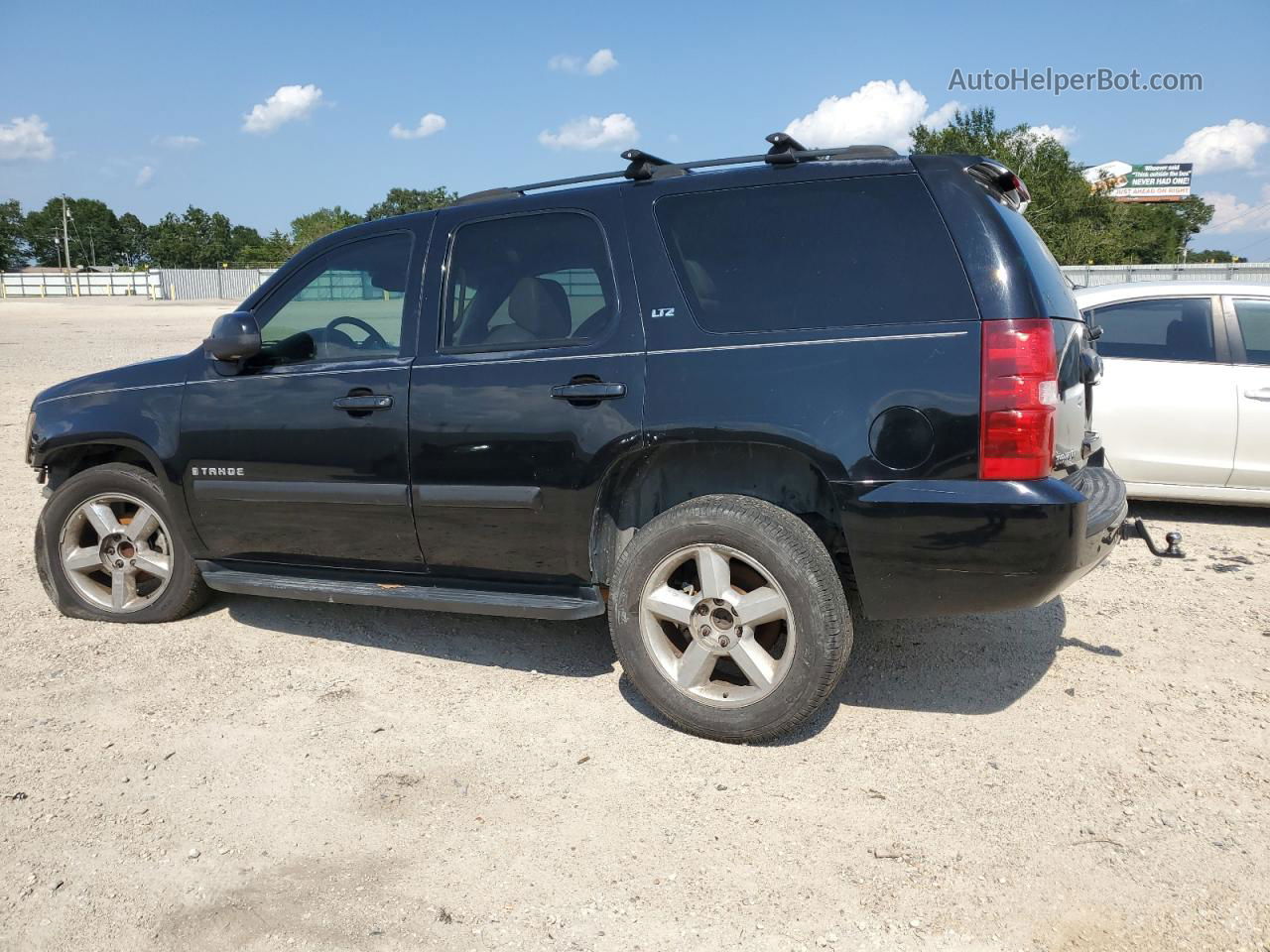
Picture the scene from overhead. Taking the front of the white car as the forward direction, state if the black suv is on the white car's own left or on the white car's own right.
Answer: on the white car's own right

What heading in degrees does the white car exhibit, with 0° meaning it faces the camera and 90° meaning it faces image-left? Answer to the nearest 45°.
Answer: approximately 270°
